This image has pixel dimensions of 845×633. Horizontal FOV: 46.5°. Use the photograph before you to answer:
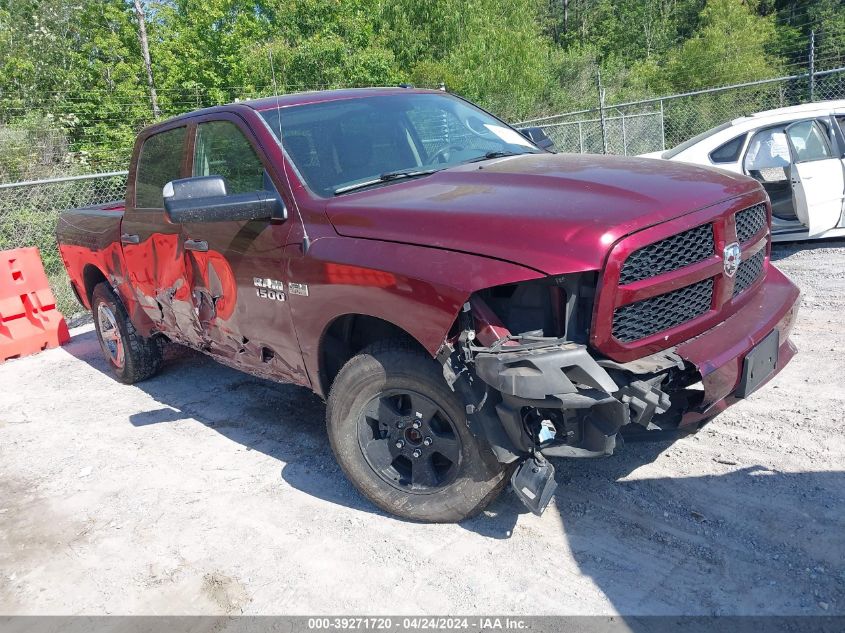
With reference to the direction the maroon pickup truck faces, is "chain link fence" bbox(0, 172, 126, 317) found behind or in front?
behind

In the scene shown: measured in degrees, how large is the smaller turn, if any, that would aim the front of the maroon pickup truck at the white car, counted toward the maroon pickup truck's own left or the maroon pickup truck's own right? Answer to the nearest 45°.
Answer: approximately 90° to the maroon pickup truck's own left

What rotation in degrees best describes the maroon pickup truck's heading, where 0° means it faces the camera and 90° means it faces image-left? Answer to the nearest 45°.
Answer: approximately 315°

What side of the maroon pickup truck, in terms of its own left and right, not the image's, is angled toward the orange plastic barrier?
back

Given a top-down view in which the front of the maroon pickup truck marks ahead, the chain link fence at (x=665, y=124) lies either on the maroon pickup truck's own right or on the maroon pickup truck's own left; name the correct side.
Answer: on the maroon pickup truck's own left
